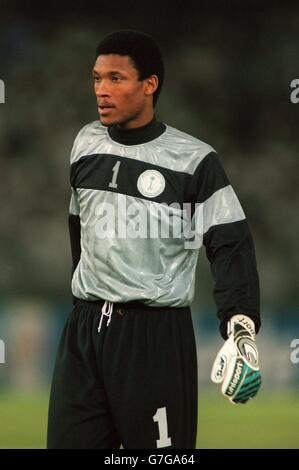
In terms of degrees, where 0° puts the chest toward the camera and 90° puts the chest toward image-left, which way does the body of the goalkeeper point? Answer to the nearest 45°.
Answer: approximately 45°
